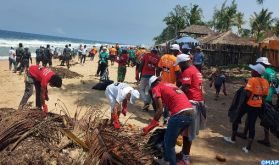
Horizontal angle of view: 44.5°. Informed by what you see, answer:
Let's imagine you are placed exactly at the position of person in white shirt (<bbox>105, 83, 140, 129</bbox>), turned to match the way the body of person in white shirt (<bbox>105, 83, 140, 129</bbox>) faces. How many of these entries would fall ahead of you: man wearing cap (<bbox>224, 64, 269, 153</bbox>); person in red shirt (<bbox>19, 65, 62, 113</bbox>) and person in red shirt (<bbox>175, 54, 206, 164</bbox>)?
2

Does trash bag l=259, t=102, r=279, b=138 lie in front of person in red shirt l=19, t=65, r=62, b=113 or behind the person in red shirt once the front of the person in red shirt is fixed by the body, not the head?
in front

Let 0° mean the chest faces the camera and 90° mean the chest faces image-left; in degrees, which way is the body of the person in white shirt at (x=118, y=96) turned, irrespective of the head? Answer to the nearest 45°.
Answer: approximately 270°

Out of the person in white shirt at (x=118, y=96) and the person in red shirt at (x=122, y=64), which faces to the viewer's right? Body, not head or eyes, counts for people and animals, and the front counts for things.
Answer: the person in white shirt

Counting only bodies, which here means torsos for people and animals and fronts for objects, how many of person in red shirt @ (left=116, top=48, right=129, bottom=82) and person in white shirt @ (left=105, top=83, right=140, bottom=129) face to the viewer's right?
1

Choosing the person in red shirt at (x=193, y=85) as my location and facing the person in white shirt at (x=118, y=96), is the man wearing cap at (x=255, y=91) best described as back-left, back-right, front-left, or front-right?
back-right

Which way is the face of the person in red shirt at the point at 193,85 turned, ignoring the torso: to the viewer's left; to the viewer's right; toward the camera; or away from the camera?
to the viewer's left
